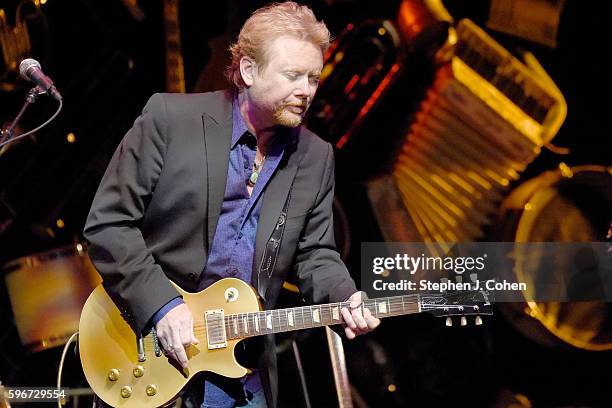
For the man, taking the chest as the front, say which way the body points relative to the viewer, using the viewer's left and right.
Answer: facing the viewer and to the right of the viewer

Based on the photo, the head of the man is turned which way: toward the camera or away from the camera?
toward the camera

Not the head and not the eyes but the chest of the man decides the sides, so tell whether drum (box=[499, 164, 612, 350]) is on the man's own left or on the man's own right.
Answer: on the man's own left

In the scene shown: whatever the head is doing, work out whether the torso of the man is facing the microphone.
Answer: no

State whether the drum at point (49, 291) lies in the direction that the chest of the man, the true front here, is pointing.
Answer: no
